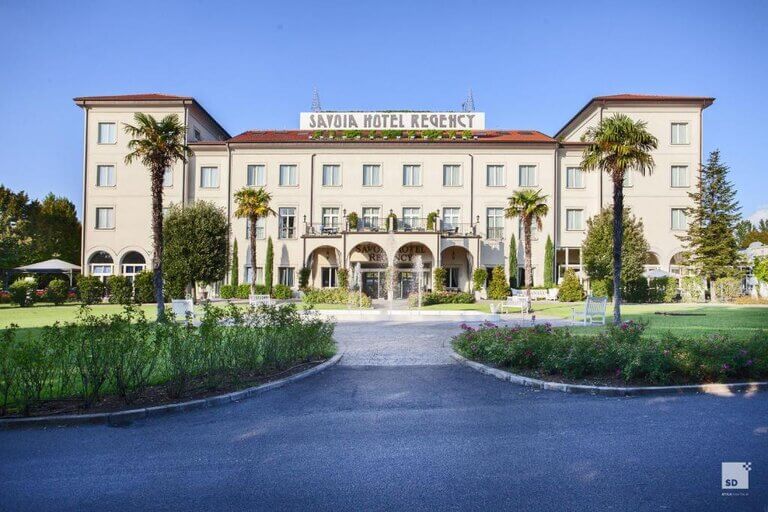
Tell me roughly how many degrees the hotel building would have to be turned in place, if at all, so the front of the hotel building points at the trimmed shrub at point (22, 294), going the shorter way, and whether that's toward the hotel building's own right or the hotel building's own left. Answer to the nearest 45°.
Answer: approximately 45° to the hotel building's own right

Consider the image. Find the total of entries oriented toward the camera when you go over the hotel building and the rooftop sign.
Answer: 2

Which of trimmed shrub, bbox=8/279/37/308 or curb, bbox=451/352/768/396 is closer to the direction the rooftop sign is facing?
the curb

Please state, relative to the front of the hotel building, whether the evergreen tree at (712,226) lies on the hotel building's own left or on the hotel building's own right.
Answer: on the hotel building's own left

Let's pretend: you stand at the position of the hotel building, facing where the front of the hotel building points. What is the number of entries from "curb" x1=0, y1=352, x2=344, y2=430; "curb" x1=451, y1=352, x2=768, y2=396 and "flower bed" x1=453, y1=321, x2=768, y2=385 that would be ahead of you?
3

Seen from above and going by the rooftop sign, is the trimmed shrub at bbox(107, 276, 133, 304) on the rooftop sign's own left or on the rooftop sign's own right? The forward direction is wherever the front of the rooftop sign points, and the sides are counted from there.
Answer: on the rooftop sign's own right

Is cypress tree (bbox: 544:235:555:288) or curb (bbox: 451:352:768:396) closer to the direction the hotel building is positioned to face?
the curb

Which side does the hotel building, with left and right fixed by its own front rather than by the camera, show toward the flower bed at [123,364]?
front

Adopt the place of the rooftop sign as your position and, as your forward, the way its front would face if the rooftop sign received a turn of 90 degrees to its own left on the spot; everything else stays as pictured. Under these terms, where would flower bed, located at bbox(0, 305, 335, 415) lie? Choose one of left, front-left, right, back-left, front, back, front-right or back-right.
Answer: right

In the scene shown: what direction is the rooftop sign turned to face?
toward the camera

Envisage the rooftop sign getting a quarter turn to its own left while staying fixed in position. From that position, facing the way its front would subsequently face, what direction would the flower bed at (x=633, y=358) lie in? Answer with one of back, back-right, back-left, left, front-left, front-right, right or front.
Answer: right

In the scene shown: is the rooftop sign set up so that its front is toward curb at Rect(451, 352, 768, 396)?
yes

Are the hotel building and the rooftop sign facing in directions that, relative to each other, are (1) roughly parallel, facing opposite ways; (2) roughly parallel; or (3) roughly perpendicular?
roughly parallel

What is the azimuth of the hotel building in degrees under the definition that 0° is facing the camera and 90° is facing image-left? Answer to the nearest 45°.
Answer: approximately 0°

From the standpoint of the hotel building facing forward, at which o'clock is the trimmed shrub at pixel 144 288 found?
The trimmed shrub is roughly at 2 o'clock from the hotel building.
